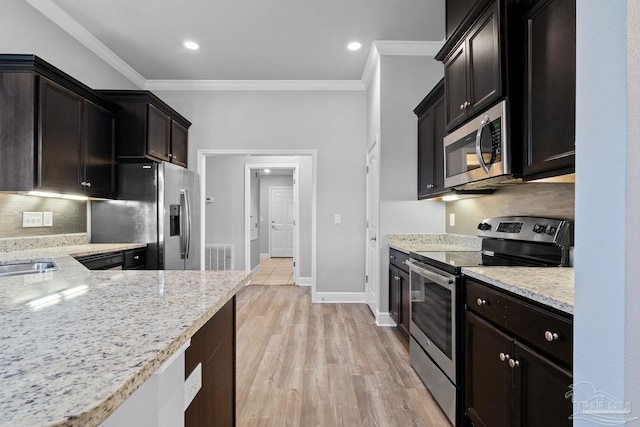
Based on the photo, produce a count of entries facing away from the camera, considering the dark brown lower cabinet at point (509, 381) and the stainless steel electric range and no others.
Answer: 0

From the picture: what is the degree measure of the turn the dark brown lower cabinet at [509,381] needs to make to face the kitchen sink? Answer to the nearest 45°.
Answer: approximately 45° to its right

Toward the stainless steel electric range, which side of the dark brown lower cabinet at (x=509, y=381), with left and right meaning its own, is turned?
right

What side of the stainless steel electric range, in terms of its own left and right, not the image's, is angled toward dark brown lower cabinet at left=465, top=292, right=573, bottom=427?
left

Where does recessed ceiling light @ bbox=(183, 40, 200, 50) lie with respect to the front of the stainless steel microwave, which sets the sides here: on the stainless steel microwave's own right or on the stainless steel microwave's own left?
on the stainless steel microwave's own right

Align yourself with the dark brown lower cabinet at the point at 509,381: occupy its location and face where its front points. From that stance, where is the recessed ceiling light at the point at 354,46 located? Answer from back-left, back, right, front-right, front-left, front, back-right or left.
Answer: right

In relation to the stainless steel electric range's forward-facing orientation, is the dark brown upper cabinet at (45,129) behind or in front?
in front
